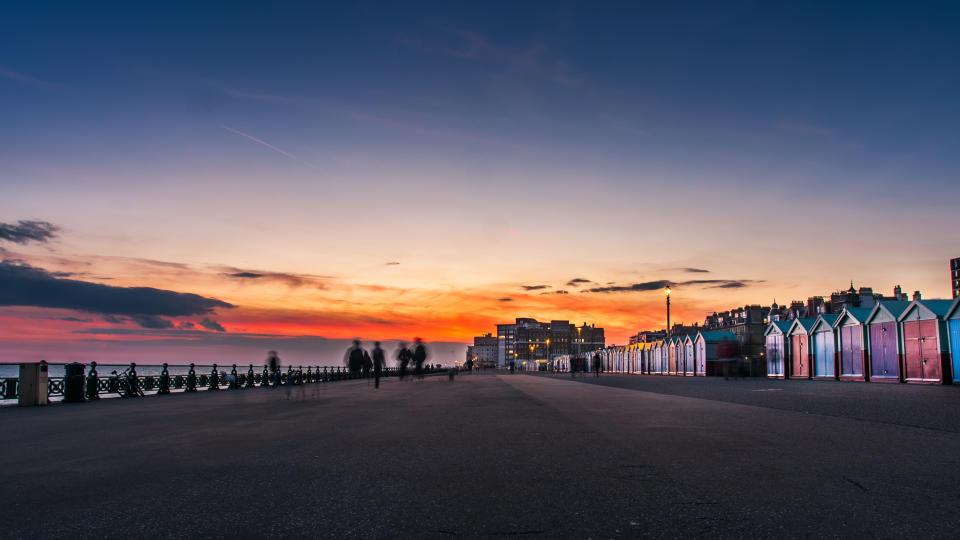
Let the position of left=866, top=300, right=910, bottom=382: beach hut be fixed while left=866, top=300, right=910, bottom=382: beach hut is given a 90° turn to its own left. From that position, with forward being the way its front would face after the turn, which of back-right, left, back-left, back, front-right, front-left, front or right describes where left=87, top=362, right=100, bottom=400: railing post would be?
right

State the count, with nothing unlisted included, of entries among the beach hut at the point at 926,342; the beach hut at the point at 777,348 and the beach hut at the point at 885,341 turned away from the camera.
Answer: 0

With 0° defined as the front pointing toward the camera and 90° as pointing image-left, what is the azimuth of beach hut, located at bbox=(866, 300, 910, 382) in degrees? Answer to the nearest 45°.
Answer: approximately 45°

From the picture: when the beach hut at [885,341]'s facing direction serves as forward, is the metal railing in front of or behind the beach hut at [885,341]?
in front

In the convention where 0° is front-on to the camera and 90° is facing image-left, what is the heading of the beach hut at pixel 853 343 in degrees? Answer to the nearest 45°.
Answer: approximately 45°

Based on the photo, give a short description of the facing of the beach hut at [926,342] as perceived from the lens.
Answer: facing the viewer and to the left of the viewer

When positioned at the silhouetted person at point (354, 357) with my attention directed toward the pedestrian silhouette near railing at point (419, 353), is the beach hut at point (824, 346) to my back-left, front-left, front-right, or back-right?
front-right

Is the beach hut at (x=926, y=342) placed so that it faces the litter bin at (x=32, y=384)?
yes

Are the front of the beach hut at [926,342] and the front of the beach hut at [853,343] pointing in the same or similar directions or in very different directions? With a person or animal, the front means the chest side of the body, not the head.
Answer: same or similar directions

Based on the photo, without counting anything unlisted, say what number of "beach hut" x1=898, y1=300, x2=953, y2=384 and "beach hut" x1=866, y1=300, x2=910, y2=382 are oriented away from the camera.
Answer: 0

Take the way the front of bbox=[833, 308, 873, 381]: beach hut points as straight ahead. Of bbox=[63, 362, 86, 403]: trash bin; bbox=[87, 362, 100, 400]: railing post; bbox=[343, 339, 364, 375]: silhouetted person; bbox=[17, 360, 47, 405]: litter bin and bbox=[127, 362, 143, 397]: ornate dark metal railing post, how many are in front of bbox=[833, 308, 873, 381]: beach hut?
5

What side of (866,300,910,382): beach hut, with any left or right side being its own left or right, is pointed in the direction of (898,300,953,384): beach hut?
left

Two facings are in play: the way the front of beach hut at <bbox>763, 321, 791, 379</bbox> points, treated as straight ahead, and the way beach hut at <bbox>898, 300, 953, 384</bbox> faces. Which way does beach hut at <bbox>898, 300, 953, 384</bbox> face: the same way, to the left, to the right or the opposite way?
the same way

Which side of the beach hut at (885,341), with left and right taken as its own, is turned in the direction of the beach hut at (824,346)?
right

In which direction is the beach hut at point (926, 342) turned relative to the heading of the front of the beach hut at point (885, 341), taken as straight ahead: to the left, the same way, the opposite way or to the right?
the same way

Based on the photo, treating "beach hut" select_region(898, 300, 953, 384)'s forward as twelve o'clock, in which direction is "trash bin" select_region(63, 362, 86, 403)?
The trash bin is roughly at 12 o'clock from the beach hut.
